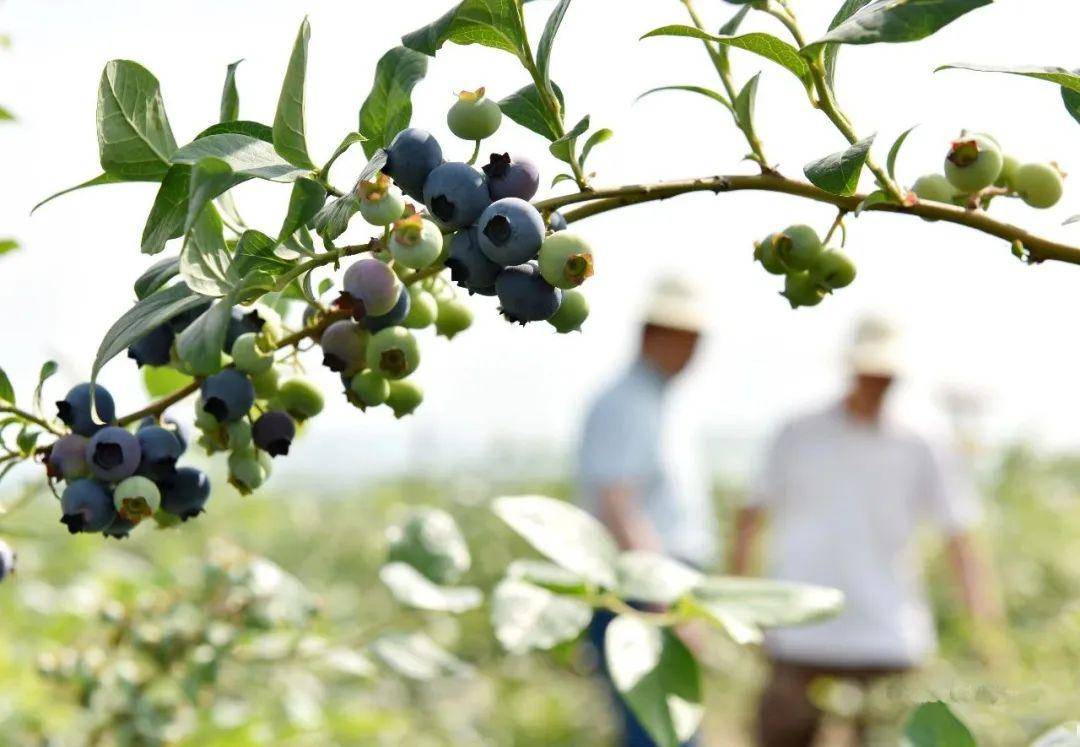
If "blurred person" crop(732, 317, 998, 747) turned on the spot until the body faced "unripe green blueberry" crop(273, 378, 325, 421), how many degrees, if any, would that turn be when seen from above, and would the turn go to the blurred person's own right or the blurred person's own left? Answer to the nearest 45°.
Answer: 0° — they already face it

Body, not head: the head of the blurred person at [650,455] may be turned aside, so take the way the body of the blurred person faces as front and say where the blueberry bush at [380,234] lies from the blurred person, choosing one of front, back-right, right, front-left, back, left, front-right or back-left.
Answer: front-right

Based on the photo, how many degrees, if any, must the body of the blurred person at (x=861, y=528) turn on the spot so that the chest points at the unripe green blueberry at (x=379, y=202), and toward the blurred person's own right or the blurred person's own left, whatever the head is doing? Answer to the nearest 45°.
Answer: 0° — they already face it

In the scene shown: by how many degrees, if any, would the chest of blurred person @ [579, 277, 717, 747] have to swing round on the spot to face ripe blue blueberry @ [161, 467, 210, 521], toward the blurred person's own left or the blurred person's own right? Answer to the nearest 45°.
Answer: approximately 45° to the blurred person's own right

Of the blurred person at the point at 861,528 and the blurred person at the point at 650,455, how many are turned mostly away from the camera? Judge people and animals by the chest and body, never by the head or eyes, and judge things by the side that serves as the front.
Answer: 0

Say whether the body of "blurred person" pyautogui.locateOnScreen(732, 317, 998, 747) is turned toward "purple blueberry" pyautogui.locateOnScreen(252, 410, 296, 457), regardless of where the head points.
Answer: yes

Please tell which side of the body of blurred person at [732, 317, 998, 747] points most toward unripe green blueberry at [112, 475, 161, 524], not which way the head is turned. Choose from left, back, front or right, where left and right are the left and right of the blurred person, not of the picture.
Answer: front

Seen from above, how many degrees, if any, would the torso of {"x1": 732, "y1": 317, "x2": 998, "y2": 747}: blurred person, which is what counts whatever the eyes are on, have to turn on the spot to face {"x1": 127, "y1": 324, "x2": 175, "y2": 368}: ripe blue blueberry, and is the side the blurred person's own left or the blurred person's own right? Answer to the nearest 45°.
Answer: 0° — they already face it

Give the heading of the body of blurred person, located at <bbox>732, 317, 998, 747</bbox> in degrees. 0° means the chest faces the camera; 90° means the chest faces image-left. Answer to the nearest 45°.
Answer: approximately 0°

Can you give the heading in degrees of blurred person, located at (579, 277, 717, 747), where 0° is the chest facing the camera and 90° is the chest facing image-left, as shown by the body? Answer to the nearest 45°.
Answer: approximately 315°

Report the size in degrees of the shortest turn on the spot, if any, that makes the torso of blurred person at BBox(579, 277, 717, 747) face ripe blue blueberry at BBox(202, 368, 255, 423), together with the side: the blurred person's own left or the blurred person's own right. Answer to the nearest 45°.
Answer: approximately 45° to the blurred person's own right

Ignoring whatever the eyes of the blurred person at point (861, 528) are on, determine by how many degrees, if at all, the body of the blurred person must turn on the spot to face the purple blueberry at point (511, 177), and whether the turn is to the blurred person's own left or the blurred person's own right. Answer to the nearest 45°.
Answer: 0° — they already face it
